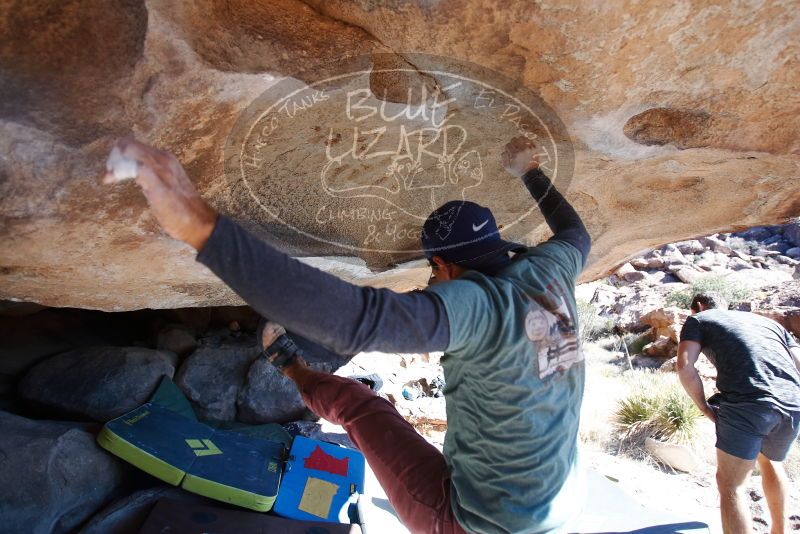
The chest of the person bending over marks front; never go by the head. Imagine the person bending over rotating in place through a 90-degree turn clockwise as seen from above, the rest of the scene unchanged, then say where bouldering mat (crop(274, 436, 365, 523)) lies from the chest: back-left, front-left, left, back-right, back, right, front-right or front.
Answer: back

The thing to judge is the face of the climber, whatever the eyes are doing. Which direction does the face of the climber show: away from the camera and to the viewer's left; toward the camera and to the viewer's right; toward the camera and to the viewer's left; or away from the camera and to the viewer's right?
away from the camera and to the viewer's left

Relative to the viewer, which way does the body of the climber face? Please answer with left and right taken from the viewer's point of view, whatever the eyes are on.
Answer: facing away from the viewer and to the left of the viewer

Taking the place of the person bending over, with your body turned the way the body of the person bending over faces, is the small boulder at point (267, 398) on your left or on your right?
on your left
